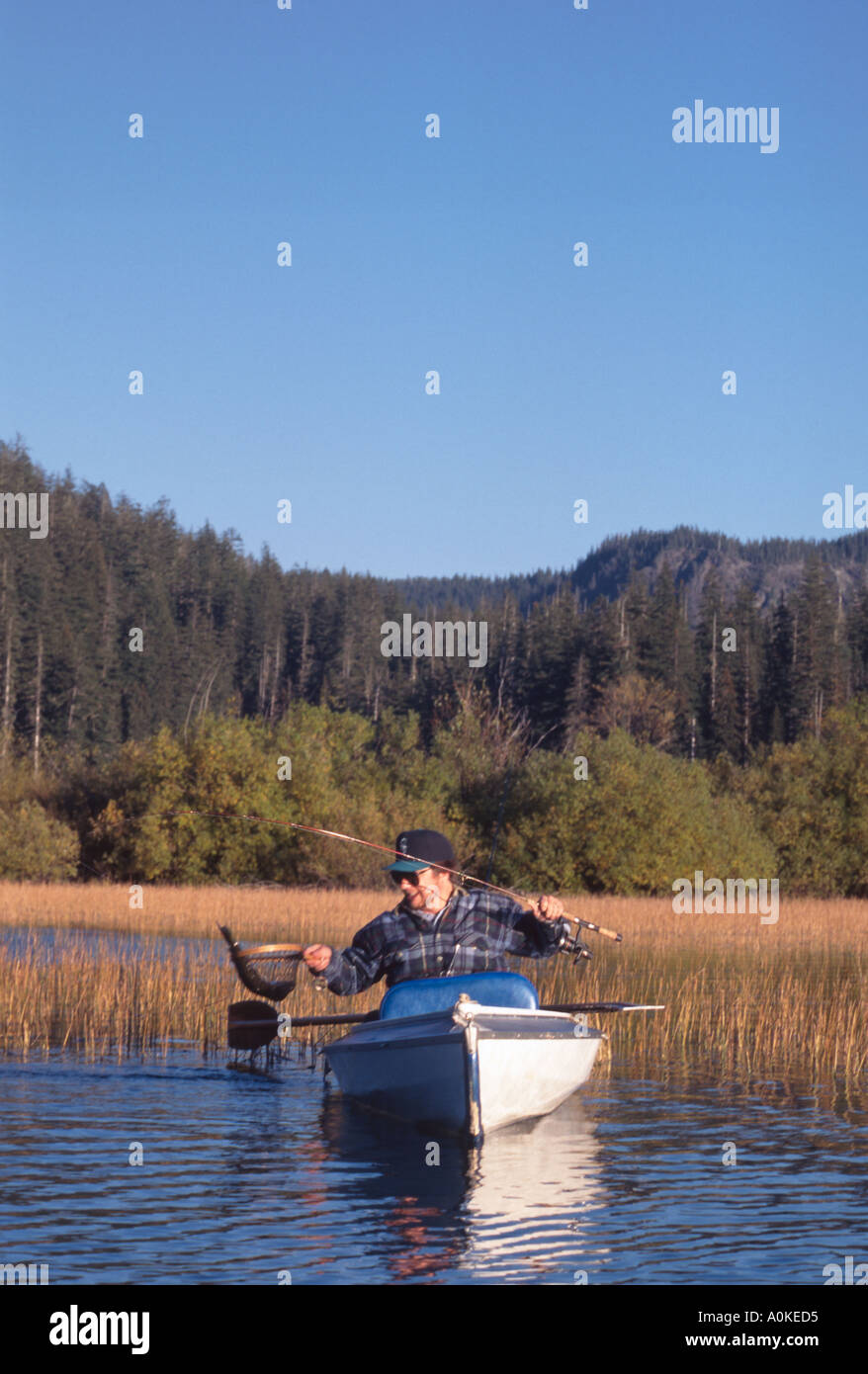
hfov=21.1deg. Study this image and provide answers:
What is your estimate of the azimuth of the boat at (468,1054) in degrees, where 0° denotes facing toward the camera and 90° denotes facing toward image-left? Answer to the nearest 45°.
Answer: approximately 0°
